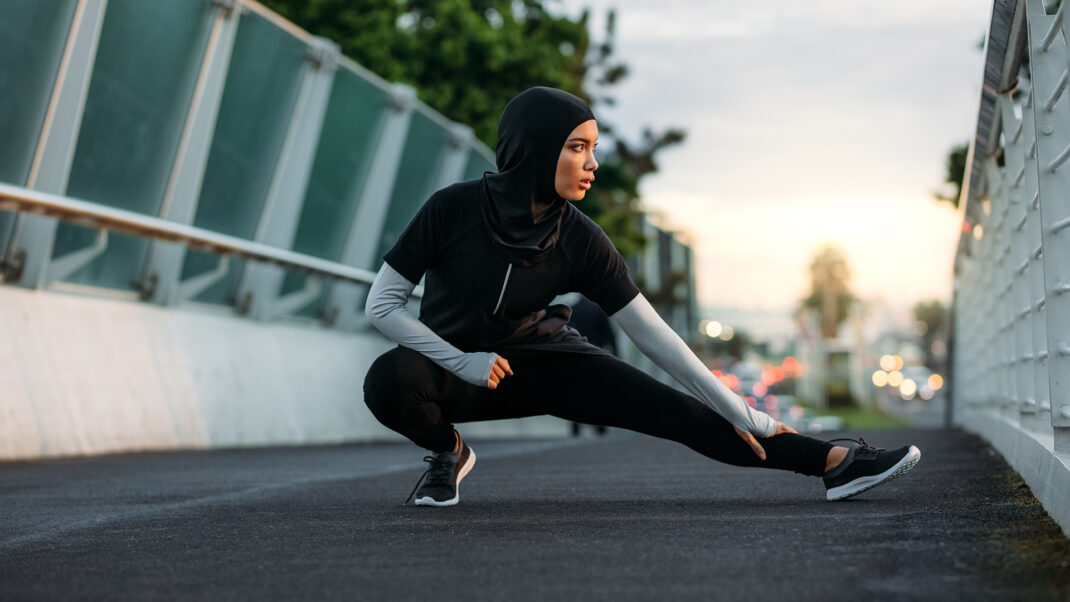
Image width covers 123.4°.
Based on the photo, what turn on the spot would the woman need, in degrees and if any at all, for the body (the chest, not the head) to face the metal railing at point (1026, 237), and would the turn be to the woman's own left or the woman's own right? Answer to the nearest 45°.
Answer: approximately 90° to the woman's own left

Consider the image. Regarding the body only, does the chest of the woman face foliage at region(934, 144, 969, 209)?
no

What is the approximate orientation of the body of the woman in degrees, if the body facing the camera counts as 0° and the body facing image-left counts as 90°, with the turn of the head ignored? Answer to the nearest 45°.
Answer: approximately 0°

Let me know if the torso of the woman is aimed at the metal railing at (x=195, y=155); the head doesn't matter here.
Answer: no

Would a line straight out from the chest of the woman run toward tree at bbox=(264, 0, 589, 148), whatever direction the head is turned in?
no
